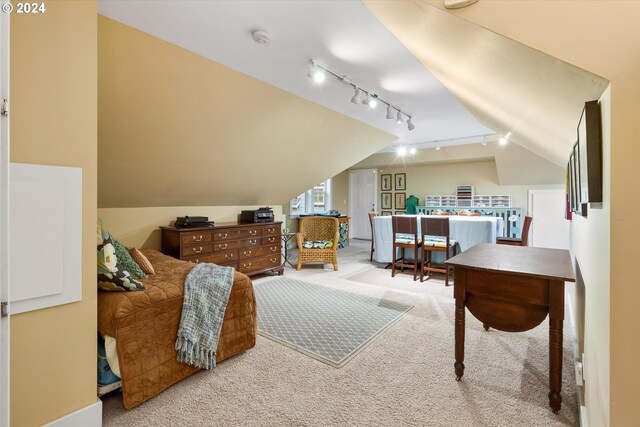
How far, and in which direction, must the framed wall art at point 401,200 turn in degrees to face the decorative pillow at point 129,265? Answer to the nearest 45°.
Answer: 0° — it already faces it

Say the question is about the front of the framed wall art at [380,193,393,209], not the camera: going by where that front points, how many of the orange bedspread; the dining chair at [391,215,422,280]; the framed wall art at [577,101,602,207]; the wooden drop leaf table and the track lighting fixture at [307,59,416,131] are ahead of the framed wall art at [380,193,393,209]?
5

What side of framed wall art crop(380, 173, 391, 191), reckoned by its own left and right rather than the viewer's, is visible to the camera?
front

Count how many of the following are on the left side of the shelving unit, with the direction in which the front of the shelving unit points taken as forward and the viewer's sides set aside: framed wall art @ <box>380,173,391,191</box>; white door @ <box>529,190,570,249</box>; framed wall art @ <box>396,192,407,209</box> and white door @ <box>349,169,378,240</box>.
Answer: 1

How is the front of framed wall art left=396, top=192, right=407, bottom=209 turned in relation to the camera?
facing the viewer

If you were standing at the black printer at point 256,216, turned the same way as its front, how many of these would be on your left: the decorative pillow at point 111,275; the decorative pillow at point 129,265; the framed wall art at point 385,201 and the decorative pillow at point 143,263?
1

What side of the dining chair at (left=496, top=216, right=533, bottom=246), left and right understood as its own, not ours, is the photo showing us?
left

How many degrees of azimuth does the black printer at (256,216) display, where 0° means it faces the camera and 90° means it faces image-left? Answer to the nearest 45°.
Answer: approximately 315°

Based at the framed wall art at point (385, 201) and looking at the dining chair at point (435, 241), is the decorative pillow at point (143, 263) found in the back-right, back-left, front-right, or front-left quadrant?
front-right

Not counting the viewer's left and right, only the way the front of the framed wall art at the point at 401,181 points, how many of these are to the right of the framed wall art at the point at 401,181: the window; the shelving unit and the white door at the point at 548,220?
1

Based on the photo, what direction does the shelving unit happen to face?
toward the camera

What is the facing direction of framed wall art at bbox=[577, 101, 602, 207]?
to the viewer's left

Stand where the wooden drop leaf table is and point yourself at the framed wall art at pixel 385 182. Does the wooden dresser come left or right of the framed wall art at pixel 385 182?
left

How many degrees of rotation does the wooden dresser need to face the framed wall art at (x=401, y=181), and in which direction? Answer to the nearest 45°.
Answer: approximately 90° to its left

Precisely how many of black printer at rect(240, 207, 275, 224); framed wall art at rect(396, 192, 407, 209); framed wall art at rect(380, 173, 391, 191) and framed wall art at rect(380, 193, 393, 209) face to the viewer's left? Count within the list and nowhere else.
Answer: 0

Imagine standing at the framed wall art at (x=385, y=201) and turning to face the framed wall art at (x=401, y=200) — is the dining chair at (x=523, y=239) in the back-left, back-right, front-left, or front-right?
front-right

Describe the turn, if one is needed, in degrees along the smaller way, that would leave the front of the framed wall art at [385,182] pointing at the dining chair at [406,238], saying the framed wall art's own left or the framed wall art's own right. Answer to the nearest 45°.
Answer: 0° — it already faces it

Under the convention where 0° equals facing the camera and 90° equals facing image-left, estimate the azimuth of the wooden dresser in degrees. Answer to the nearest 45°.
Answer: approximately 315°

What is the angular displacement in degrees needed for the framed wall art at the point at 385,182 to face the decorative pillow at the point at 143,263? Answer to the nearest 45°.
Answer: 0° — it already faces it

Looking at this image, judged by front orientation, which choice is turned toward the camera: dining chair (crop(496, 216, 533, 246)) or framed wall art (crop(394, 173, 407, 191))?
the framed wall art
